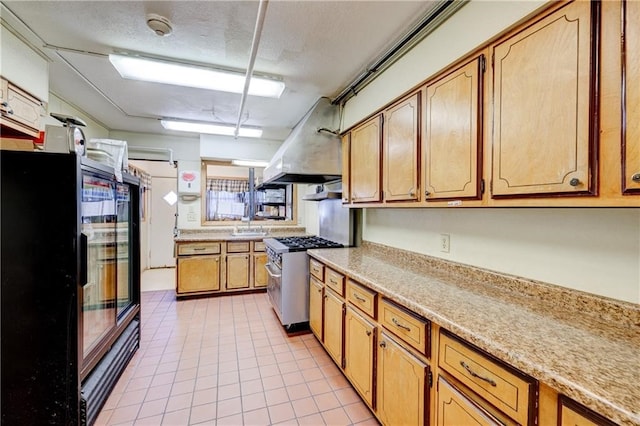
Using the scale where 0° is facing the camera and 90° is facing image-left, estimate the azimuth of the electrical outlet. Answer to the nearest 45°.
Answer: approximately 45°

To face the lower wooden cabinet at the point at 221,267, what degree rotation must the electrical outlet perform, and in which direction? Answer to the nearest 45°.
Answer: approximately 45° to its right

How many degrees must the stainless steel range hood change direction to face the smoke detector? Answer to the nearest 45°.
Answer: approximately 45° to its left

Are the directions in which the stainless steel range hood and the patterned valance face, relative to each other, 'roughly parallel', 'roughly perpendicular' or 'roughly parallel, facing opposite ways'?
roughly perpendicular

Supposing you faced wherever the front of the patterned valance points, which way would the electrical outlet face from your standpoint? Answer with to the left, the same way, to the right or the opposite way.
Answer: to the right

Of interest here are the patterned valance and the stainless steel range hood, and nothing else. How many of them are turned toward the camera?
1

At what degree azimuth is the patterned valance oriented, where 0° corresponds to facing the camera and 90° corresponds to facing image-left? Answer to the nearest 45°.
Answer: approximately 0°

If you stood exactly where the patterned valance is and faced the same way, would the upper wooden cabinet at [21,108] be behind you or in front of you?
in front

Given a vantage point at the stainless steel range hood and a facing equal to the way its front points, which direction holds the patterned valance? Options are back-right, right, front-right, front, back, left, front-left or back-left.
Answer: front-right

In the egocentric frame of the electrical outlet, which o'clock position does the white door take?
The white door is roughly at 2 o'clock from the electrical outlet.

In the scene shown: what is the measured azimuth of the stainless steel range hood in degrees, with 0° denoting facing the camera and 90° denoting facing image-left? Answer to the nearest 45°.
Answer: approximately 90°

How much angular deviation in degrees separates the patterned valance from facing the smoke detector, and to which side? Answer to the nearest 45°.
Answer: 0° — it already faces it
